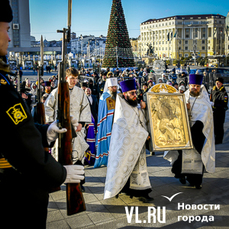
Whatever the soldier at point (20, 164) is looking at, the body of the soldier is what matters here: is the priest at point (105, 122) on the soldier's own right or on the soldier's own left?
on the soldier's own left

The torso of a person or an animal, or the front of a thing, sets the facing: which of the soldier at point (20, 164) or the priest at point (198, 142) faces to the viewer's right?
the soldier

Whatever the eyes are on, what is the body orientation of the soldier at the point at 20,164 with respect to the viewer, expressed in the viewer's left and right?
facing to the right of the viewer

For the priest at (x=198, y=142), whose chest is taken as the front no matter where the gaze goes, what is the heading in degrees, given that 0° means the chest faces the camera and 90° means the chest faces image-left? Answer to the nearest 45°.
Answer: approximately 45°

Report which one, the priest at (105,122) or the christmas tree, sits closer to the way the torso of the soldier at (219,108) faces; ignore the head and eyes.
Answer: the priest

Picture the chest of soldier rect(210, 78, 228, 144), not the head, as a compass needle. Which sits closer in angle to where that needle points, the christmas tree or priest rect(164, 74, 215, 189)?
the priest

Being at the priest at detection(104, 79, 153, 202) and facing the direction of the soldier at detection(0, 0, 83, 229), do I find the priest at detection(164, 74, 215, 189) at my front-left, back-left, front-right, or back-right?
back-left

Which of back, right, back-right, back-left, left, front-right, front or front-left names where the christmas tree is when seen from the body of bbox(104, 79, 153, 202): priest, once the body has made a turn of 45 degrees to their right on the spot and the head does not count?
back
